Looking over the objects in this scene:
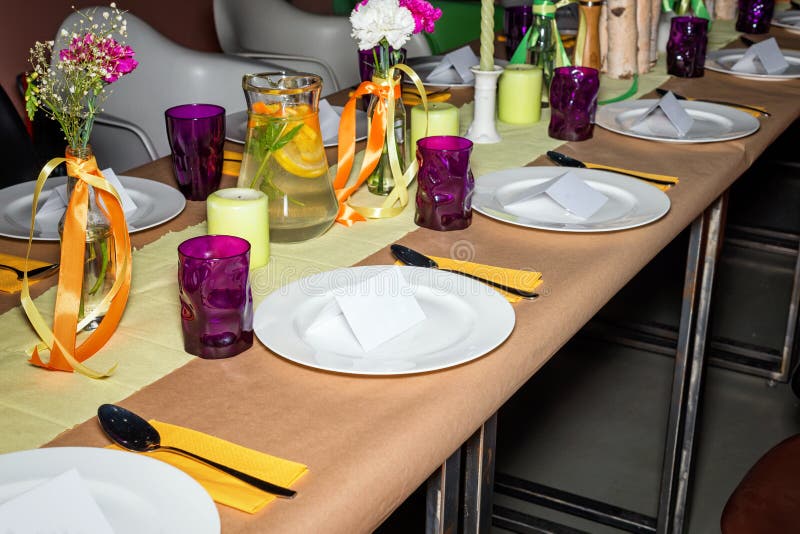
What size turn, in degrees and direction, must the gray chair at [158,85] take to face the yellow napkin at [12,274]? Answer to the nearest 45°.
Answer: approximately 45° to its right

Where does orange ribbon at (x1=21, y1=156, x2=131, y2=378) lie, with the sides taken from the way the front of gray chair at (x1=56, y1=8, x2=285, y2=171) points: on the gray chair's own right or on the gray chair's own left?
on the gray chair's own right

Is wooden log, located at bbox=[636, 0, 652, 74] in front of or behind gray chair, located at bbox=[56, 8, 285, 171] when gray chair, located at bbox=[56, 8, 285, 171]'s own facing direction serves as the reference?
in front

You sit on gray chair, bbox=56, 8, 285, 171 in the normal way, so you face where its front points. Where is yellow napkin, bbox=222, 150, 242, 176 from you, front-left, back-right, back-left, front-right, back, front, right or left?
front-right

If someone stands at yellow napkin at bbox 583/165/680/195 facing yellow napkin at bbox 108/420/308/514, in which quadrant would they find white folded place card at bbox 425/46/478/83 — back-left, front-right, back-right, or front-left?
back-right

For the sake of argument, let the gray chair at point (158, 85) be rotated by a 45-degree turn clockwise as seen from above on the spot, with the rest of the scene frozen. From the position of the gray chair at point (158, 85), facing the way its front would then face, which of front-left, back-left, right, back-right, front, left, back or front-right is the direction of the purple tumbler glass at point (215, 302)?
front

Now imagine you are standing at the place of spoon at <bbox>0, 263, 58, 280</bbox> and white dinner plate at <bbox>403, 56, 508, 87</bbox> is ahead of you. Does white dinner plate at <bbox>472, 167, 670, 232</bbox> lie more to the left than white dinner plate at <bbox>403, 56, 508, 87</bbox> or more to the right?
right

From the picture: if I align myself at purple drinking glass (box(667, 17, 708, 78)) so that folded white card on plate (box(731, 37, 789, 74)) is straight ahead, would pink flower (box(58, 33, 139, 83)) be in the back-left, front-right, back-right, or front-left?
back-right

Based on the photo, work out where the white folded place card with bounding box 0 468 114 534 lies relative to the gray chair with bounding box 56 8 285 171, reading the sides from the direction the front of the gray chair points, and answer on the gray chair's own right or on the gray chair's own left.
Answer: on the gray chair's own right

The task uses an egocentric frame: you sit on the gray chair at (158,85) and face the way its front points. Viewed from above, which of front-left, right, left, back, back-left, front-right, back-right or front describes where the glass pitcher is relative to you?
front-right

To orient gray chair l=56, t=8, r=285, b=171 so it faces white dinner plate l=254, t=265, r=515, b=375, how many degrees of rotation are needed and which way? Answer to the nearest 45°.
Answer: approximately 45° to its right

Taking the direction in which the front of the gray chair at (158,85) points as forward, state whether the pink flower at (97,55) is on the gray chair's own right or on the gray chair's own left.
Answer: on the gray chair's own right

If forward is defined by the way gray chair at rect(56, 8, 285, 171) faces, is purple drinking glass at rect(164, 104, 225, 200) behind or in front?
in front

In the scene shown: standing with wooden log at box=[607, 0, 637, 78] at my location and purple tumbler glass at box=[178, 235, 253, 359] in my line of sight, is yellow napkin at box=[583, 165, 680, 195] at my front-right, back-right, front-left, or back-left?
front-left
